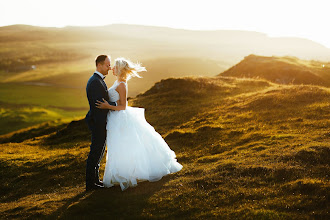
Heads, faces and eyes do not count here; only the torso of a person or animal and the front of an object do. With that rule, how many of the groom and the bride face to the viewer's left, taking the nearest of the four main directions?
1

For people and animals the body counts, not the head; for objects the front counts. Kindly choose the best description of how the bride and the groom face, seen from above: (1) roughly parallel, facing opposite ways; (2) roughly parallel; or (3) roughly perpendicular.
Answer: roughly parallel, facing opposite ways

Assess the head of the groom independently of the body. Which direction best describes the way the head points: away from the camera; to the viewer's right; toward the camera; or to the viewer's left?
to the viewer's right

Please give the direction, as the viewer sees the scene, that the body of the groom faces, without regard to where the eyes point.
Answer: to the viewer's right

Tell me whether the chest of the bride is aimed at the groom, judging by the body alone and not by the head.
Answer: yes

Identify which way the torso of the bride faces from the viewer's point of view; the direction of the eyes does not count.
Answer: to the viewer's left

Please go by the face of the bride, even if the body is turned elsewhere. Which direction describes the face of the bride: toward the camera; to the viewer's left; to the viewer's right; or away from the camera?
to the viewer's left

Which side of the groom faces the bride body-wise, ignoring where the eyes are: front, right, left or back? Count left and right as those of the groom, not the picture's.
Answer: front
